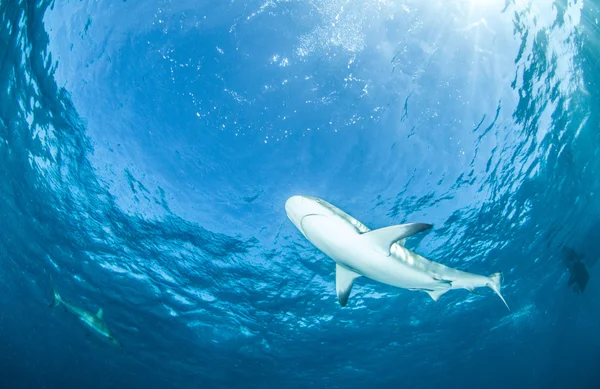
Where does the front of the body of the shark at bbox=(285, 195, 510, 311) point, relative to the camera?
to the viewer's left

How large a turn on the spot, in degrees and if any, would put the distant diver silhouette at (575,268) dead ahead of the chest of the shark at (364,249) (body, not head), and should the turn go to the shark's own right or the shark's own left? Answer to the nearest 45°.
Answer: approximately 135° to the shark's own right
